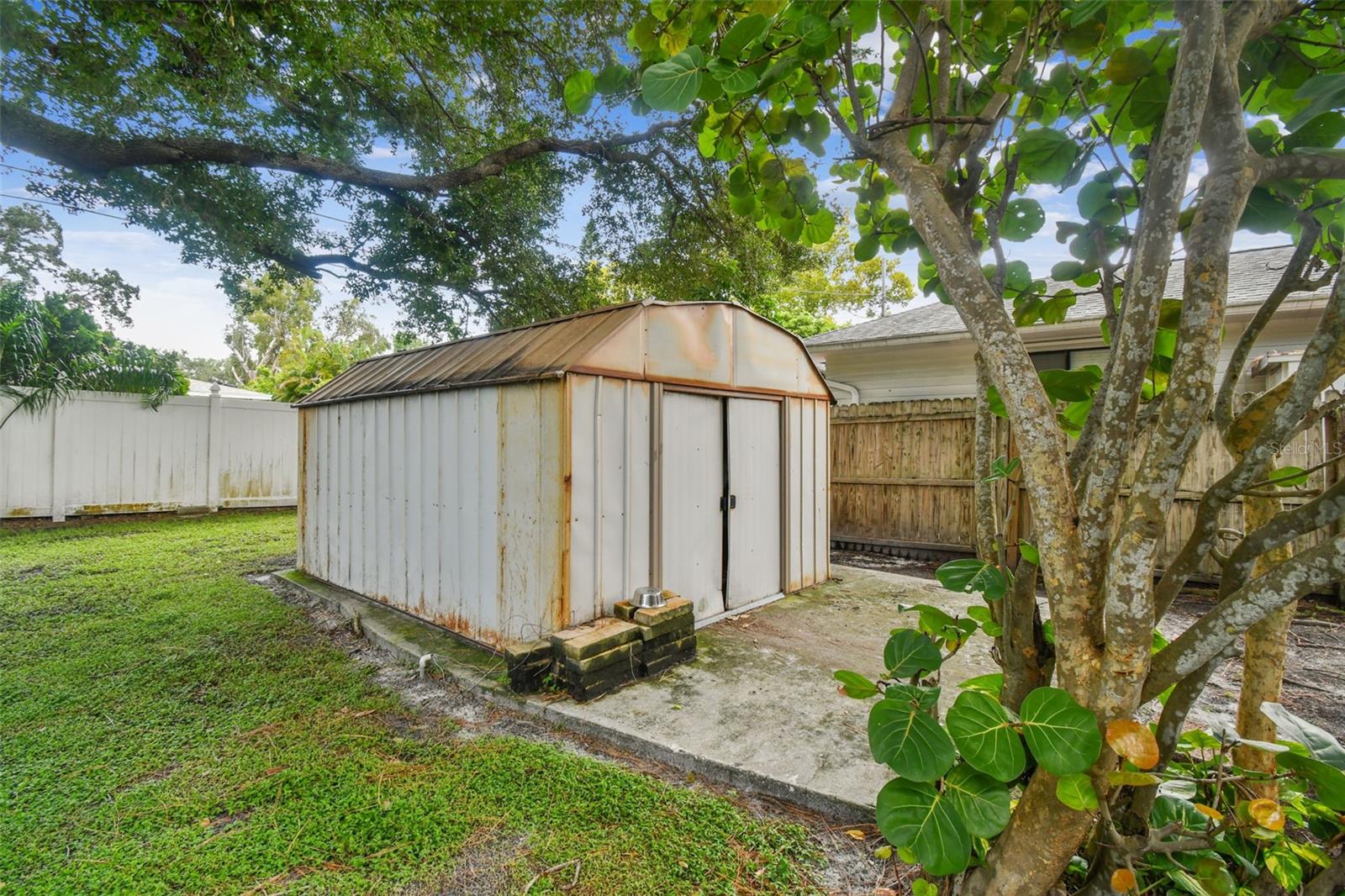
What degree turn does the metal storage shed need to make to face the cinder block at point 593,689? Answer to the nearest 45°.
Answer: approximately 45° to its right

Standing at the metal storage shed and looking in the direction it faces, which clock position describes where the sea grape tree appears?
The sea grape tree is roughly at 1 o'clock from the metal storage shed.

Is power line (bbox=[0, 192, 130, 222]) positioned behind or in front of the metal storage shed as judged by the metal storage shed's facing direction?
behind

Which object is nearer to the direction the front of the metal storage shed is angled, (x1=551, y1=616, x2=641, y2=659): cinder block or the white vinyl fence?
the cinder block

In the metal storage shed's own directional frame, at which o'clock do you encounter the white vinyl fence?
The white vinyl fence is roughly at 6 o'clock from the metal storage shed.

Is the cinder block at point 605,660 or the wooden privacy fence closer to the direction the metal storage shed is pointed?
the cinder block

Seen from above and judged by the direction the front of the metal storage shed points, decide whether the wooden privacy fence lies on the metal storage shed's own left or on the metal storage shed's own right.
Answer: on the metal storage shed's own left

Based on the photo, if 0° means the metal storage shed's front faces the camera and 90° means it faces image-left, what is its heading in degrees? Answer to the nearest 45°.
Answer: approximately 315°
